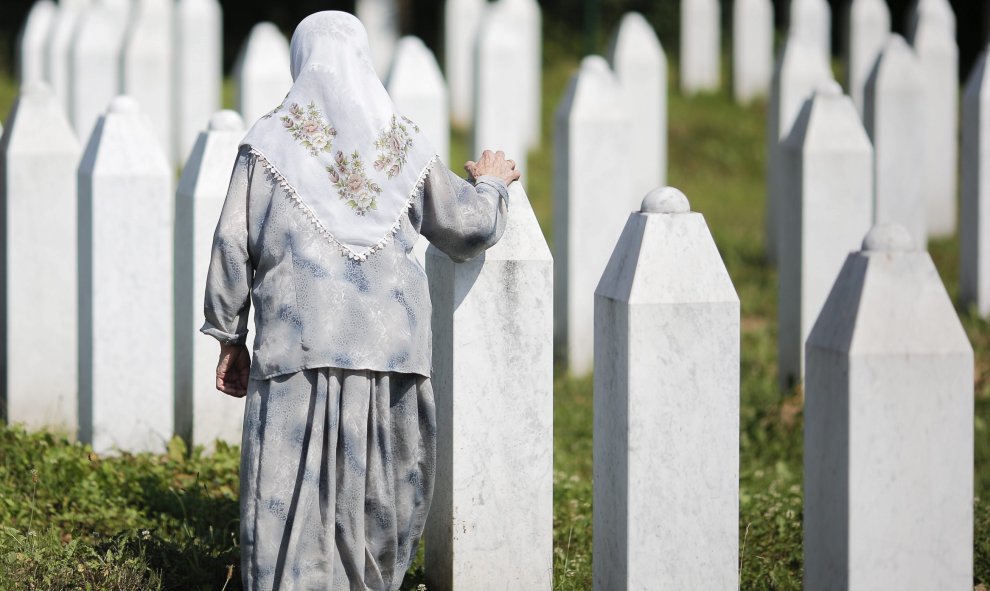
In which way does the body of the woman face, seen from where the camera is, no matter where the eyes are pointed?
away from the camera

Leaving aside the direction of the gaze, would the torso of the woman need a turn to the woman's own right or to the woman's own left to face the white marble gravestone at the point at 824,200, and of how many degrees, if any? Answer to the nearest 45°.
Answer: approximately 45° to the woman's own right

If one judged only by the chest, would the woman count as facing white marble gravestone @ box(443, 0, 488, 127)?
yes

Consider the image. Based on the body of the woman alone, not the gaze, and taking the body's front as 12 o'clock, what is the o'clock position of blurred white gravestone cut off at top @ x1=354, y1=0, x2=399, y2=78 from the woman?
The blurred white gravestone cut off at top is roughly at 12 o'clock from the woman.

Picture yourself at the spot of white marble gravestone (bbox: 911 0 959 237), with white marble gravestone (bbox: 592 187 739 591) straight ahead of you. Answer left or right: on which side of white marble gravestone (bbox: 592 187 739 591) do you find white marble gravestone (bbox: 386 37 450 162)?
right

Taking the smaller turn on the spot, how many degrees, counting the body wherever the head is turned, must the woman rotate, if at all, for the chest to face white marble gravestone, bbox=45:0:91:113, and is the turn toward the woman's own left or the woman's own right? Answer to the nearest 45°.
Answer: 0° — they already face it

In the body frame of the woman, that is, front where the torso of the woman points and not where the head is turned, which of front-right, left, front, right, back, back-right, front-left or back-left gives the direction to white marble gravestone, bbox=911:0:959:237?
front-right

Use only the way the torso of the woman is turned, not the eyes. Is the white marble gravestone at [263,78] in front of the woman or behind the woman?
in front

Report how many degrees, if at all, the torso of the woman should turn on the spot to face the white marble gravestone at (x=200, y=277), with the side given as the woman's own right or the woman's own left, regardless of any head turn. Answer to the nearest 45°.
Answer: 0° — they already face it

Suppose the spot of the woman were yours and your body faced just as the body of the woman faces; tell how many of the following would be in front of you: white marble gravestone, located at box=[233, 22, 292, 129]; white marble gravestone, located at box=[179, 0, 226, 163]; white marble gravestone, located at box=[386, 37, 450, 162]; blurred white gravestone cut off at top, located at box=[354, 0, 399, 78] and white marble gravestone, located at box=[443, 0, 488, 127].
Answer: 5

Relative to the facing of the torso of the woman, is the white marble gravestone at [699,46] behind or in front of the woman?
in front

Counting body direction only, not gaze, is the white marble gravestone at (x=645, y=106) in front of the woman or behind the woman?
in front

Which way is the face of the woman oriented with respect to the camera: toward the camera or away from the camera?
away from the camera
